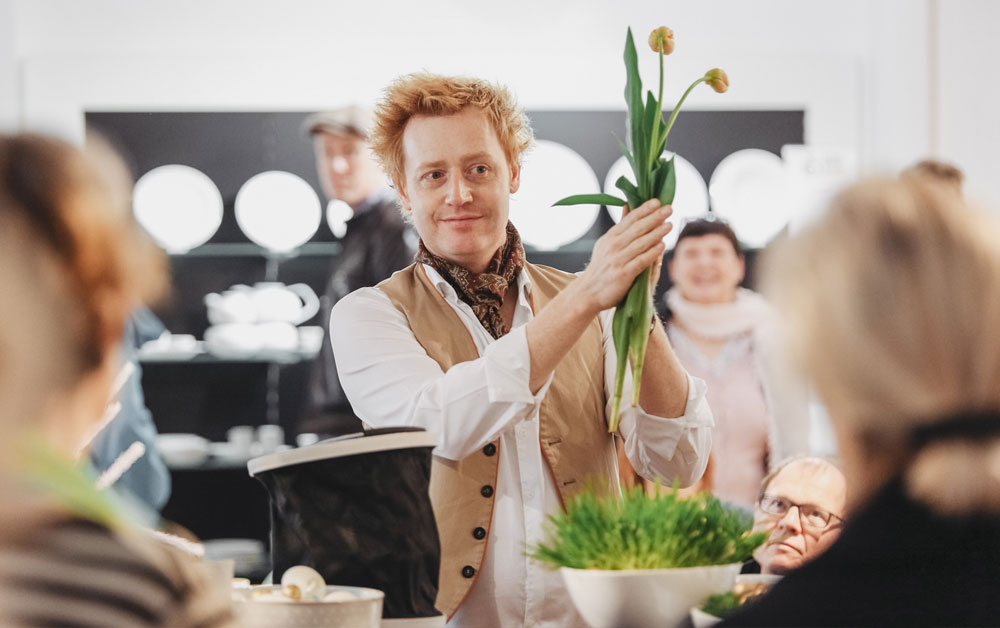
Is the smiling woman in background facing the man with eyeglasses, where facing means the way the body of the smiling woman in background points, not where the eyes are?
yes

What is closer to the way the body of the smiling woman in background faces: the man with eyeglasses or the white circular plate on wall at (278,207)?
the man with eyeglasses

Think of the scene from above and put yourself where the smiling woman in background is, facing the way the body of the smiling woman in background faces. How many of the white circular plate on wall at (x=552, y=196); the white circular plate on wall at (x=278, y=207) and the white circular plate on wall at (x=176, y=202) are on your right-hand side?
3

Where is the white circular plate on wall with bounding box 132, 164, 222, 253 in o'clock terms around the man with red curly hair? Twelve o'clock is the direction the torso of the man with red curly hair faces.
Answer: The white circular plate on wall is roughly at 5 o'clock from the man with red curly hair.

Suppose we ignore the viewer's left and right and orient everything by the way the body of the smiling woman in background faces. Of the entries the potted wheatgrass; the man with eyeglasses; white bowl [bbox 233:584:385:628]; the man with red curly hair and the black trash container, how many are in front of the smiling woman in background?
5

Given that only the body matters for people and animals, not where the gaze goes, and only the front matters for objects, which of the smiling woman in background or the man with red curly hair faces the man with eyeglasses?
the smiling woman in background

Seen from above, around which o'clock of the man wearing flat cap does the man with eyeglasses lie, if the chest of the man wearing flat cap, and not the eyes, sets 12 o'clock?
The man with eyeglasses is roughly at 10 o'clock from the man wearing flat cap.

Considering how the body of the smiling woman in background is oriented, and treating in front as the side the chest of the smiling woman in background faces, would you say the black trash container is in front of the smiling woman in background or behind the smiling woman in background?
in front

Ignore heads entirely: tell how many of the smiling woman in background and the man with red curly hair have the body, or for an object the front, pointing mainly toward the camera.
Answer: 2

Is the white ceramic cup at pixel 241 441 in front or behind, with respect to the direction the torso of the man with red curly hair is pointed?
behind

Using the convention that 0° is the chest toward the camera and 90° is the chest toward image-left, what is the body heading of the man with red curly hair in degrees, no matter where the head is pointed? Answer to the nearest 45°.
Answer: approximately 0°
